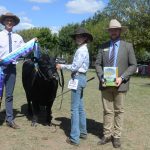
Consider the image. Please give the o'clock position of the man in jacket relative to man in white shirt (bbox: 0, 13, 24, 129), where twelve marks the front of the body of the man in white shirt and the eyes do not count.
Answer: The man in jacket is roughly at 10 o'clock from the man in white shirt.

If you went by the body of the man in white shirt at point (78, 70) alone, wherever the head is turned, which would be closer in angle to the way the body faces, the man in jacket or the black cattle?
the black cattle

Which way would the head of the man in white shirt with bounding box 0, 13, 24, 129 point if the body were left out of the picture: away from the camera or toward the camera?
toward the camera

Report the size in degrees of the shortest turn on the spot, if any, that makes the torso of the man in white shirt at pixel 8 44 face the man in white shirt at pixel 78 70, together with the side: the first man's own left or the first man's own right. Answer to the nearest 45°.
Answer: approximately 45° to the first man's own left

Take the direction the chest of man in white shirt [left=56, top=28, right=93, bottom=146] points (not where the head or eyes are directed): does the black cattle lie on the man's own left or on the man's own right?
on the man's own right

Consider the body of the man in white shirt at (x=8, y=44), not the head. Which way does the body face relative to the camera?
toward the camera

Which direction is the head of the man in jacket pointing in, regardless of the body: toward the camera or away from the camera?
toward the camera

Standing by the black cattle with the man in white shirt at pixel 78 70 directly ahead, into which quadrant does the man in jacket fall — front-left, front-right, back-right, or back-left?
front-left

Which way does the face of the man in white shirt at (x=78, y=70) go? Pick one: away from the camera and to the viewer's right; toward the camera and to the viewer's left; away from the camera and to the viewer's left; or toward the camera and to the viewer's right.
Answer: toward the camera and to the viewer's left
